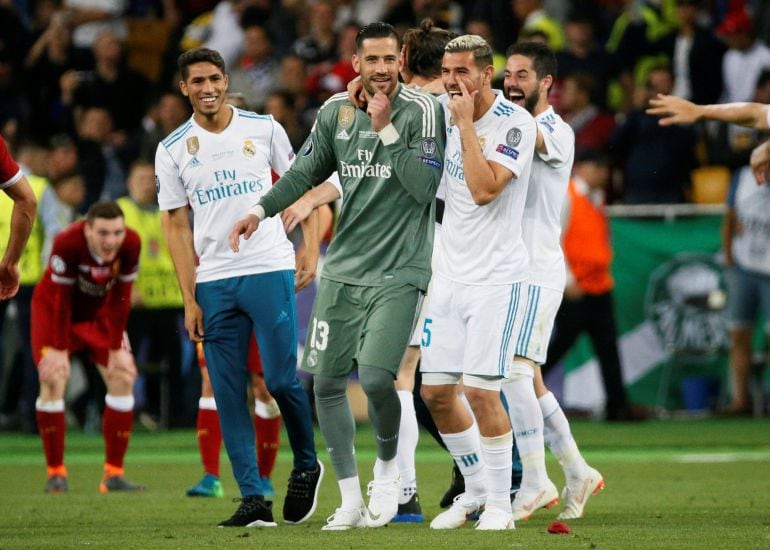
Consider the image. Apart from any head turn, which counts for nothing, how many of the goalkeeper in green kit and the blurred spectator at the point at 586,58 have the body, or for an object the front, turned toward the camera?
2

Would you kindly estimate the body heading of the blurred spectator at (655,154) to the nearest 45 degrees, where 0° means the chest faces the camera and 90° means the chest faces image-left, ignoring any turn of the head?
approximately 0°

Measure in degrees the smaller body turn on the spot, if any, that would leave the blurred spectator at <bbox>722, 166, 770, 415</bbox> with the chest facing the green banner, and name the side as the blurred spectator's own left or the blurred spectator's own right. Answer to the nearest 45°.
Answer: approximately 90° to the blurred spectator's own right

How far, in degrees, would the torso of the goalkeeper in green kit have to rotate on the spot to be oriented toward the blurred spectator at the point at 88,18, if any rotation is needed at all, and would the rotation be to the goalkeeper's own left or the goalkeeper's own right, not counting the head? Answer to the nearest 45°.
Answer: approximately 180°

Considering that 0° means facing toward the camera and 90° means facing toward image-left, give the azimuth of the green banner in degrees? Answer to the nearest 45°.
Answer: approximately 0°
